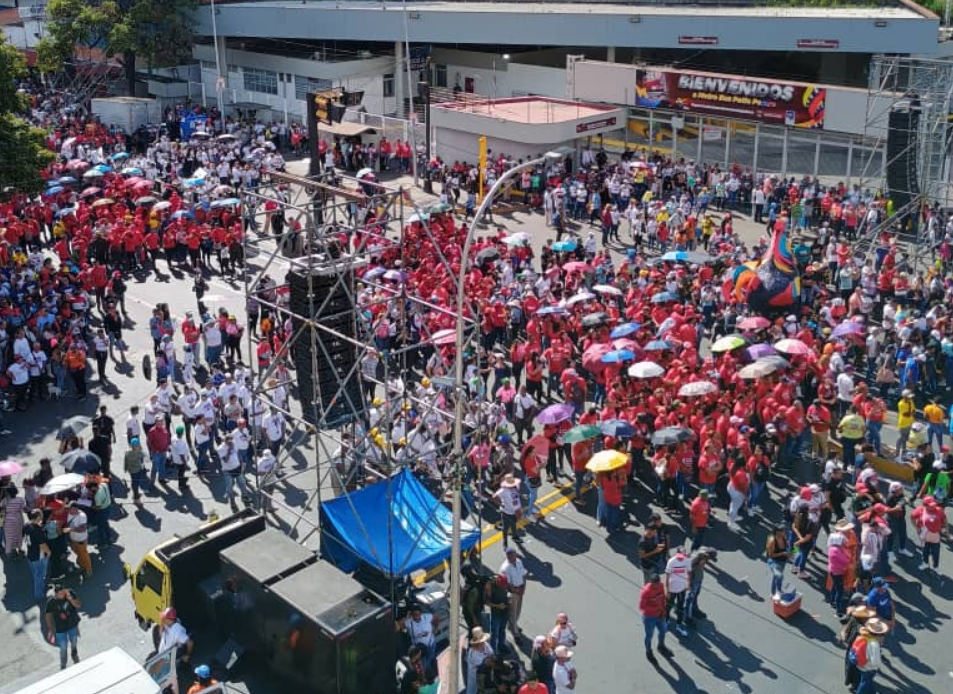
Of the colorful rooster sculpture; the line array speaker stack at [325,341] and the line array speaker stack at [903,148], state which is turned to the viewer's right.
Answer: the colorful rooster sculpture

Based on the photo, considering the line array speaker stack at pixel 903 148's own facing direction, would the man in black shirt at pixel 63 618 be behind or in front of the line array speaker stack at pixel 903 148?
in front

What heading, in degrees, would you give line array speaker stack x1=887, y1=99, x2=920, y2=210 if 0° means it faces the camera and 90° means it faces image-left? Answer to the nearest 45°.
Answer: approximately 45°

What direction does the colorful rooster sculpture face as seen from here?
to the viewer's right

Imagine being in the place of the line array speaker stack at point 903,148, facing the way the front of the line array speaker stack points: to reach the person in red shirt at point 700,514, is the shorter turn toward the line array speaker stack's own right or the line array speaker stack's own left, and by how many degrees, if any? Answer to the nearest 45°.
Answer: approximately 45° to the line array speaker stack's own left

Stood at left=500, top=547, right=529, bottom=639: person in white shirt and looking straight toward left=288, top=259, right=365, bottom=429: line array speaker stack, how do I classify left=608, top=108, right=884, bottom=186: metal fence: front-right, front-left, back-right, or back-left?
front-right

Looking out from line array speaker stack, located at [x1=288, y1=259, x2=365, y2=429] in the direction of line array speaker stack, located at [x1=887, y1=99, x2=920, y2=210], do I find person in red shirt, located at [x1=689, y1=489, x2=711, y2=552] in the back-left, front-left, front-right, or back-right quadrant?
front-right

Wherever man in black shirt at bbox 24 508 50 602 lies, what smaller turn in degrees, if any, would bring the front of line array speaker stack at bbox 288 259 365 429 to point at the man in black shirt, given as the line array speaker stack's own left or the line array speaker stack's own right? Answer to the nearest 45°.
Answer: approximately 45° to the line array speaker stack's own left

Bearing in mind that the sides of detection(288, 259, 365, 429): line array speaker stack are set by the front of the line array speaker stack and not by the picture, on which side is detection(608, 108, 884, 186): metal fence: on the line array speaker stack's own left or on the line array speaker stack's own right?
on the line array speaker stack's own right
